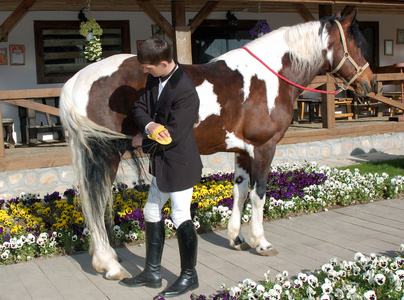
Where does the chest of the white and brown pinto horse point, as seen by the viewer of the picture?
to the viewer's right

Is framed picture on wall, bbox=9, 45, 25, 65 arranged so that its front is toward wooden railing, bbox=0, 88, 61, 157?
yes

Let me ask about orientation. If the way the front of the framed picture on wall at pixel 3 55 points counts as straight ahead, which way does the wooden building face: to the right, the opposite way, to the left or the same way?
the same way

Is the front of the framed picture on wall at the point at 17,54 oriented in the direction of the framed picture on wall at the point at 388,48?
no

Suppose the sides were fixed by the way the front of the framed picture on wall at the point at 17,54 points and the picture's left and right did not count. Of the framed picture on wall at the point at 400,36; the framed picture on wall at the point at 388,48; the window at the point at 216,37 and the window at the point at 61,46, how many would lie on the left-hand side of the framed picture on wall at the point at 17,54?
4

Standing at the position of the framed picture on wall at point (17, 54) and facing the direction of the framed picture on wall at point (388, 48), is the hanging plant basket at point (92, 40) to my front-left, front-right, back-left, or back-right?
front-right

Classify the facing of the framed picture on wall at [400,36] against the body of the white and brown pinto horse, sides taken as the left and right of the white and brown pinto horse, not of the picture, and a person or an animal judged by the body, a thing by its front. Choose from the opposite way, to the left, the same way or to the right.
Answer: to the right

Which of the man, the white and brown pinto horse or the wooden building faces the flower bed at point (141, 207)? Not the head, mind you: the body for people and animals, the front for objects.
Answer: the wooden building

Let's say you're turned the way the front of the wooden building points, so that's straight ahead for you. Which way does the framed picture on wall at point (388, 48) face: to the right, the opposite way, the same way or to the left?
the same way

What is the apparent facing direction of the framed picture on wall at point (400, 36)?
toward the camera

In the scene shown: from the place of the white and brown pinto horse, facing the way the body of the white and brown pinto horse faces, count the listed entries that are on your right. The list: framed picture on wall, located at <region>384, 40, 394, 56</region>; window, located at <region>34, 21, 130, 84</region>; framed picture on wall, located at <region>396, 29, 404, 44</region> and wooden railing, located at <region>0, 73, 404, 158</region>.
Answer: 0

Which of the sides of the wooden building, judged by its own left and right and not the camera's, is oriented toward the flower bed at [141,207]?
front

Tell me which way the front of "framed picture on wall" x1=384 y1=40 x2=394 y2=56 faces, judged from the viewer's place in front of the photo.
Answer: facing the viewer

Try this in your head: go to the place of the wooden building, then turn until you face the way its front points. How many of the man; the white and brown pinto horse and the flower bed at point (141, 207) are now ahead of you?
3

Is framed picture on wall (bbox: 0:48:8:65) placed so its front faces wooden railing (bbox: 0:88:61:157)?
yes
